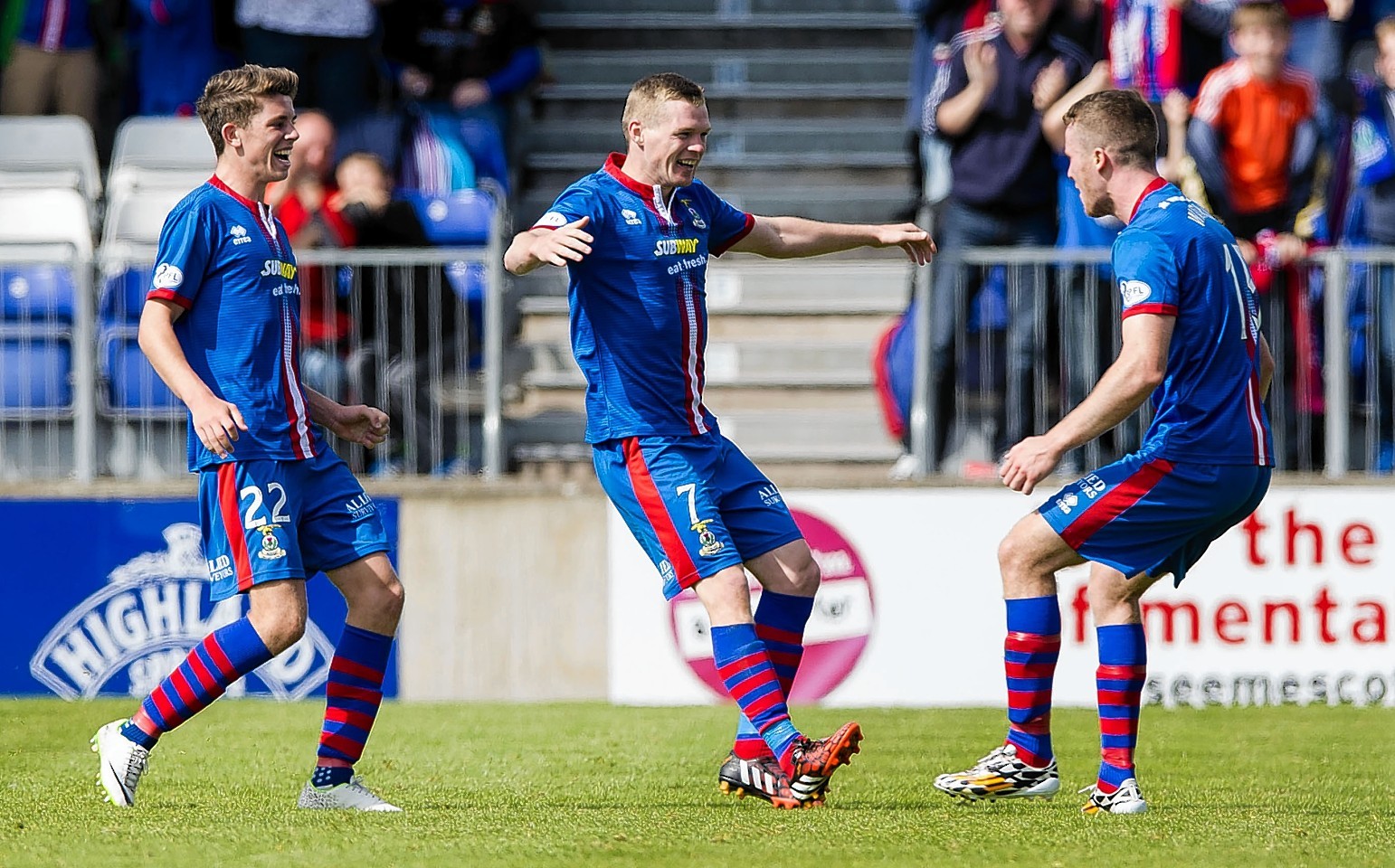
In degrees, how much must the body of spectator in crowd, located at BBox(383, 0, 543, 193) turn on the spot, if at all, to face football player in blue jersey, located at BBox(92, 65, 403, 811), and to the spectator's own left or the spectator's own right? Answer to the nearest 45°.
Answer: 0° — they already face them

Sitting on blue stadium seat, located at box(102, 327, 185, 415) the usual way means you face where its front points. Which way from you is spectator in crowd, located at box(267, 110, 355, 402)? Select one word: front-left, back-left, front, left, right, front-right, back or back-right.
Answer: left

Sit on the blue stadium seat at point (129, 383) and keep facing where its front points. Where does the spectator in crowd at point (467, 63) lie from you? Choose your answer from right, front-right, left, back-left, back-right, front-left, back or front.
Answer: back-left

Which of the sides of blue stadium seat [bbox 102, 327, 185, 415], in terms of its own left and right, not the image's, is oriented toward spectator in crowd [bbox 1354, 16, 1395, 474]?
left

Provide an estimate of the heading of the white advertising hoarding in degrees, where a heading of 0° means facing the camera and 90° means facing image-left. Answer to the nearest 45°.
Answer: approximately 0°

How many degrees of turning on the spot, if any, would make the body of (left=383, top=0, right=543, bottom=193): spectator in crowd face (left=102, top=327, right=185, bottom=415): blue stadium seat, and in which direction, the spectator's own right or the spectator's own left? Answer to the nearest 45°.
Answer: approximately 45° to the spectator's own right

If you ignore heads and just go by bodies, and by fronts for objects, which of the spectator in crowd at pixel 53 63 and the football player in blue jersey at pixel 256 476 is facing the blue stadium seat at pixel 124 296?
the spectator in crowd

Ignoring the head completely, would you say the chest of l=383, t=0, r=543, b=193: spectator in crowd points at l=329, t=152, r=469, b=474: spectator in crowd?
yes

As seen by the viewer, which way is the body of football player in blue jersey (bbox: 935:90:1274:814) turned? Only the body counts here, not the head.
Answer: to the viewer's left

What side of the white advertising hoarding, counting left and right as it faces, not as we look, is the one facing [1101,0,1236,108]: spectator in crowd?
back

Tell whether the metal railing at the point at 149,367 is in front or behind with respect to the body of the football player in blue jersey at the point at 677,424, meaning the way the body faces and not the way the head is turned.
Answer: behind
